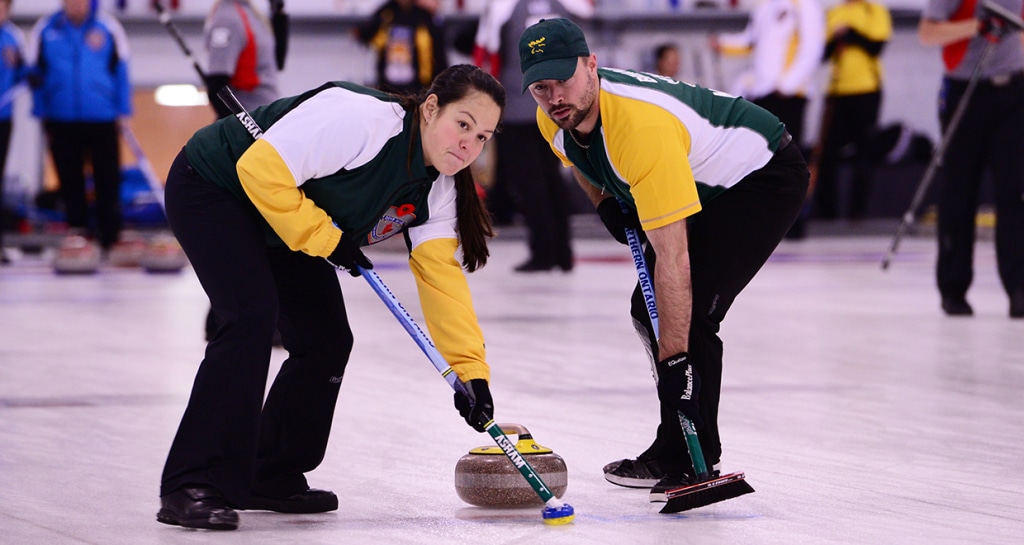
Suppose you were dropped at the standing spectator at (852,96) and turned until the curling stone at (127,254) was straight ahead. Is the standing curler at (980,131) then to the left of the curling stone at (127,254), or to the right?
left

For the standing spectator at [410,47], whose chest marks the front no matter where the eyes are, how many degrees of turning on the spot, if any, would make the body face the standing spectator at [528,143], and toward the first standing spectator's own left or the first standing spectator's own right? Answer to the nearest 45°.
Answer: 0° — they already face them

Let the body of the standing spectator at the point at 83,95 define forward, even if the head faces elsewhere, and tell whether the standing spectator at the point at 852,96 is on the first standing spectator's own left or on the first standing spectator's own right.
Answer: on the first standing spectator's own left

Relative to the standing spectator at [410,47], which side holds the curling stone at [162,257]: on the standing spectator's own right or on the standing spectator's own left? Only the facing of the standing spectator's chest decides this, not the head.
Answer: on the standing spectator's own right

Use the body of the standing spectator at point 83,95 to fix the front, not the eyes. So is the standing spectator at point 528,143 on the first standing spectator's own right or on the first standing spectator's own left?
on the first standing spectator's own left

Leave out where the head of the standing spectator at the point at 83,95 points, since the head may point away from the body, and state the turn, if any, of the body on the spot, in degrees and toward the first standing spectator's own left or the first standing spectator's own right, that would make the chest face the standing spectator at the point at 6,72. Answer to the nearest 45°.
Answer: approximately 90° to the first standing spectator's own right

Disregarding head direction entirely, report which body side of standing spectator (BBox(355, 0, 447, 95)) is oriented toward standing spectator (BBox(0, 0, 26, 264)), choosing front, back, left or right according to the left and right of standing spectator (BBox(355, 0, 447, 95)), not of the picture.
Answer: right

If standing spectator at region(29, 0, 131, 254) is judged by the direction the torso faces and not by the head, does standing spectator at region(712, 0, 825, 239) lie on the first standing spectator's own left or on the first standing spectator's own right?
on the first standing spectator's own left

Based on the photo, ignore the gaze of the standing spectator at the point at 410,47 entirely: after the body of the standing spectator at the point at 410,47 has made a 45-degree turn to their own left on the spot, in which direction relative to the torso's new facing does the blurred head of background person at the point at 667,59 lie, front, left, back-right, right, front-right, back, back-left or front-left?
left

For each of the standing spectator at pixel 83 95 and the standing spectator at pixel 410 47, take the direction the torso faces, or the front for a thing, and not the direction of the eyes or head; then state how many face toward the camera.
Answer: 2

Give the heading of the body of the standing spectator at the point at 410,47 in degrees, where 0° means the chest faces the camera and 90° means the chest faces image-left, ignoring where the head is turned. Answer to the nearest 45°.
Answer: approximately 0°

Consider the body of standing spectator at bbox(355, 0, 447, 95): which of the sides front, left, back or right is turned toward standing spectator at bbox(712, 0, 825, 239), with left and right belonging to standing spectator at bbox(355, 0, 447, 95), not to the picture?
left
